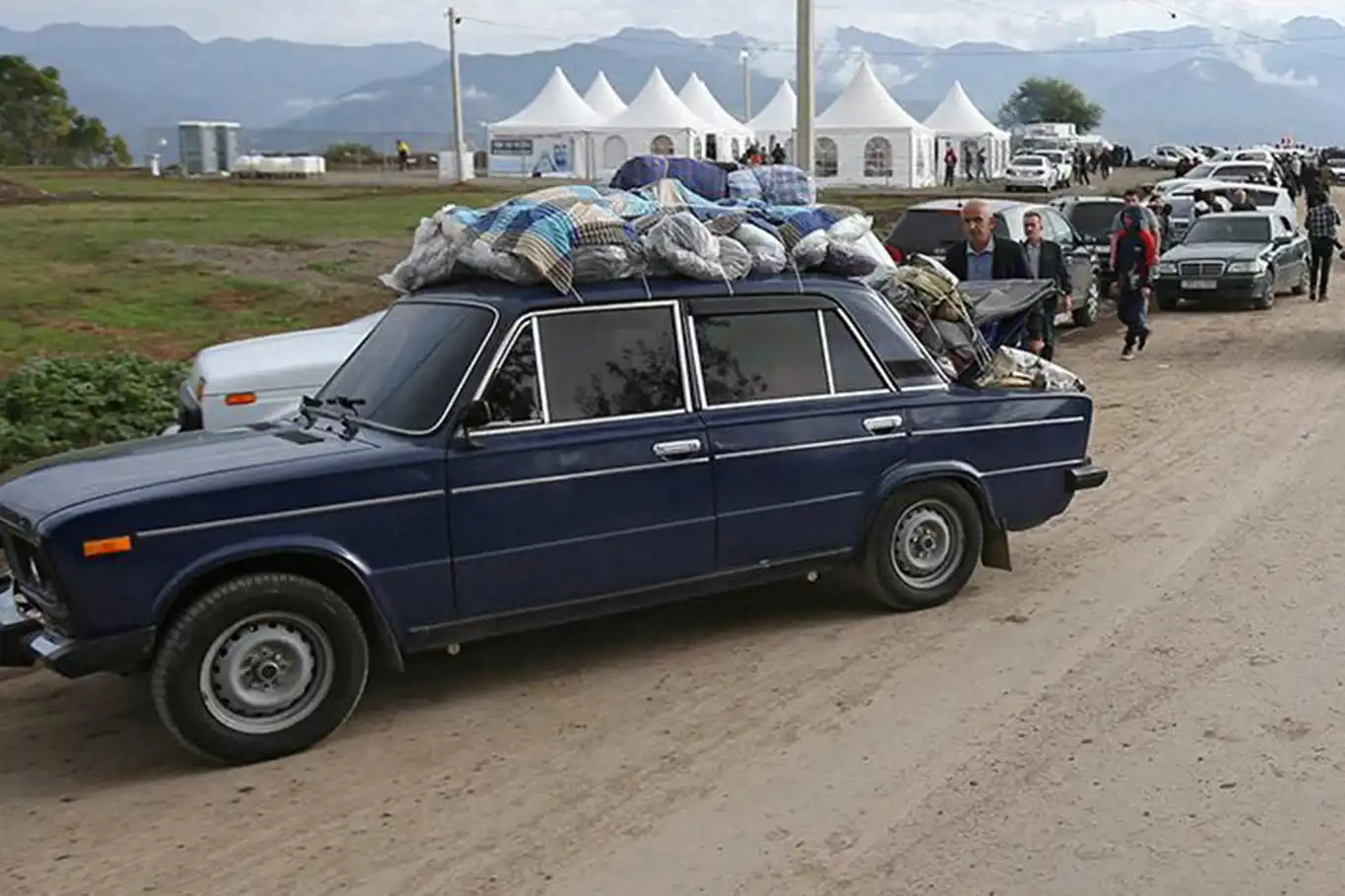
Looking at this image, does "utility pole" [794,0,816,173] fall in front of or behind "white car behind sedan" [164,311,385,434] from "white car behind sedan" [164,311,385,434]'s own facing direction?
behind

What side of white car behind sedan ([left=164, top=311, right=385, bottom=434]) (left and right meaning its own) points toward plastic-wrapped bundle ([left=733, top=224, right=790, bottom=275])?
left

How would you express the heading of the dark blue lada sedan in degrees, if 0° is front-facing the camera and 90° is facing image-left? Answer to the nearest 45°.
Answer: approximately 45°

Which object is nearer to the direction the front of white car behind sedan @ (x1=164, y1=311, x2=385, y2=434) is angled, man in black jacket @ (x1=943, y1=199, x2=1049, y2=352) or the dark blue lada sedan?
the dark blue lada sedan

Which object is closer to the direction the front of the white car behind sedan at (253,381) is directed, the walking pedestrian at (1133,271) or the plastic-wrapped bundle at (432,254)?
the plastic-wrapped bundle

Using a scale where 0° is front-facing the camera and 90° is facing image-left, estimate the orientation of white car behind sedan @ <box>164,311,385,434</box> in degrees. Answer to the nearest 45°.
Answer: approximately 45°

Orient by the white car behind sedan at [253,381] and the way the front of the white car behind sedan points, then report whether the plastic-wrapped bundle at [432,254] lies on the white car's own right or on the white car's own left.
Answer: on the white car's own left

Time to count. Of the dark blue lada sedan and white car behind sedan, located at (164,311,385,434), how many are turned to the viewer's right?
0

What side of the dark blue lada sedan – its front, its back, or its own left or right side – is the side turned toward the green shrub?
right
